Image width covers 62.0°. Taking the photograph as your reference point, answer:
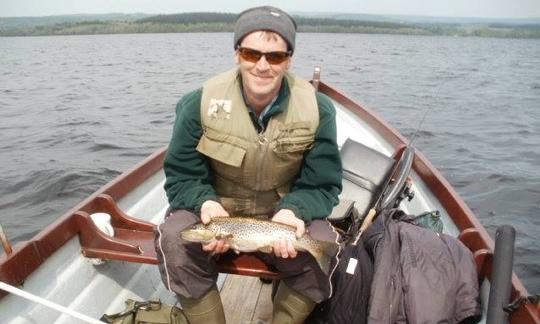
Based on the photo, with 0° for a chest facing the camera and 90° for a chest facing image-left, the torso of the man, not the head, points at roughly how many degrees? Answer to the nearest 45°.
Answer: approximately 0°

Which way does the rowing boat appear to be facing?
away from the camera

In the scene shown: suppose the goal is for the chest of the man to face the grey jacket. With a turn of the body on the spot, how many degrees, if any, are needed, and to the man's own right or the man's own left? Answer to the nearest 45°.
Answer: approximately 90° to the man's own left
